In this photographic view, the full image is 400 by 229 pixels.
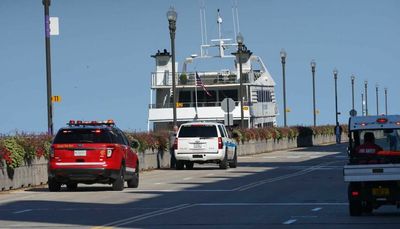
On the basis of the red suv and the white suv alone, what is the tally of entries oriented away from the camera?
2

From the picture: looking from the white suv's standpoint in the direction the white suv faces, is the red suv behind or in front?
behind

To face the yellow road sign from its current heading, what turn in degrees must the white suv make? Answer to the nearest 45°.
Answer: approximately 135° to its left

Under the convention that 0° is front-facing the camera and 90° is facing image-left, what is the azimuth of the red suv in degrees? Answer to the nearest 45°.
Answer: approximately 180°

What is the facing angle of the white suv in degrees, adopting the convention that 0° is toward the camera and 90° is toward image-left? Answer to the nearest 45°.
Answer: approximately 180°
